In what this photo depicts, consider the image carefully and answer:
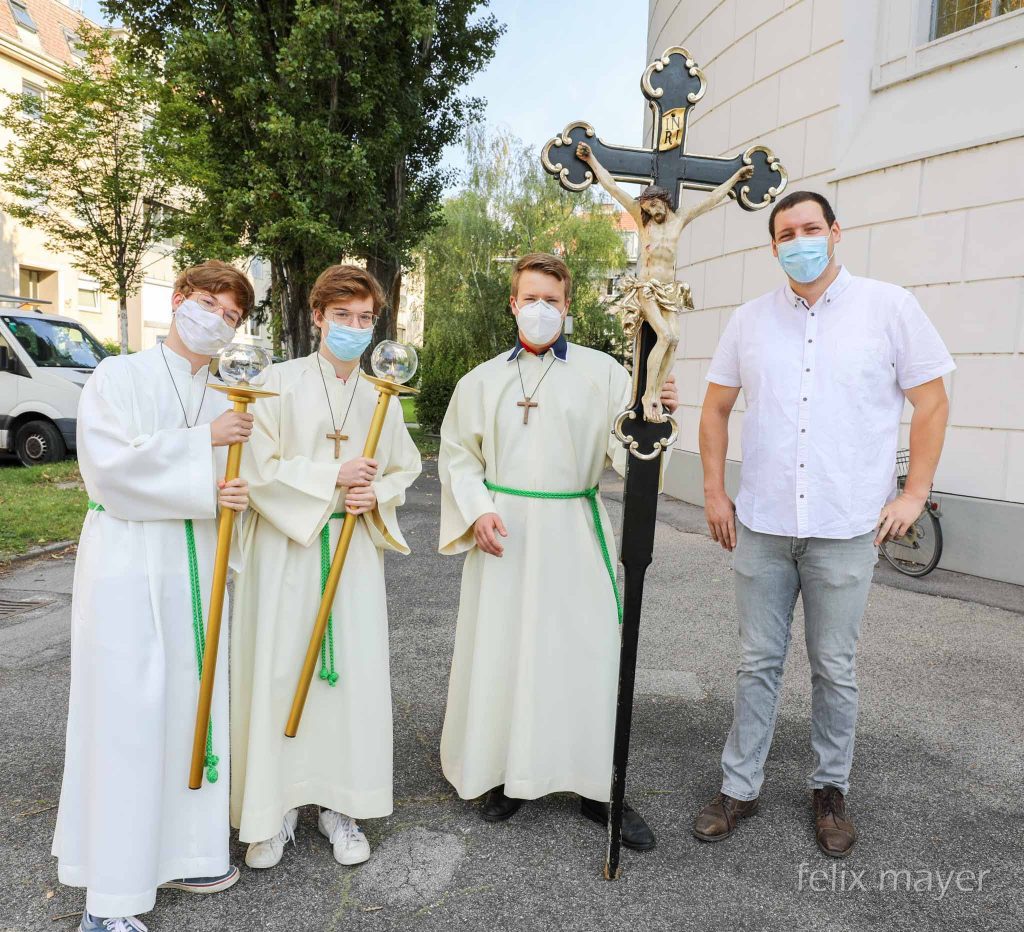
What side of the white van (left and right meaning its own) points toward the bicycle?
front

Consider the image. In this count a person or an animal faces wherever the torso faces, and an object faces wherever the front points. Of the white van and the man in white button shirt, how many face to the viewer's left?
0

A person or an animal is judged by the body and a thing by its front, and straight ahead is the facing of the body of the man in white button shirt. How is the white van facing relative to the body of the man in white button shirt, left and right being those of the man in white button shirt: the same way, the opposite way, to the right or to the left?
to the left

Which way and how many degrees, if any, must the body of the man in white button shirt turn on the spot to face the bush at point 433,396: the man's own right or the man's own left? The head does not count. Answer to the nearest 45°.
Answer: approximately 135° to the man's own right

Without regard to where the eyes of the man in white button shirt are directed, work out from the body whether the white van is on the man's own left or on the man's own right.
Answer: on the man's own right

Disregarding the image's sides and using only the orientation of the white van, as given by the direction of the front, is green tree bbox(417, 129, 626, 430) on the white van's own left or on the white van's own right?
on the white van's own left

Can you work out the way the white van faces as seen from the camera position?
facing the viewer and to the right of the viewer

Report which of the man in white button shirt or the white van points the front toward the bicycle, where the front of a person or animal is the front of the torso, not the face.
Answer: the white van

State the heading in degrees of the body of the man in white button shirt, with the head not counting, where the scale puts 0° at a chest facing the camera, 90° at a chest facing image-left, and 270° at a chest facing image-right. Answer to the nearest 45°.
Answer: approximately 0°
